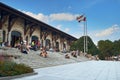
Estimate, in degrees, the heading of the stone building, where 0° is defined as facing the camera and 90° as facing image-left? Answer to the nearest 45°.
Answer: approximately 315°

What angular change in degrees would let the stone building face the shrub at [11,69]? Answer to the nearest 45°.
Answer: approximately 45° to its right
